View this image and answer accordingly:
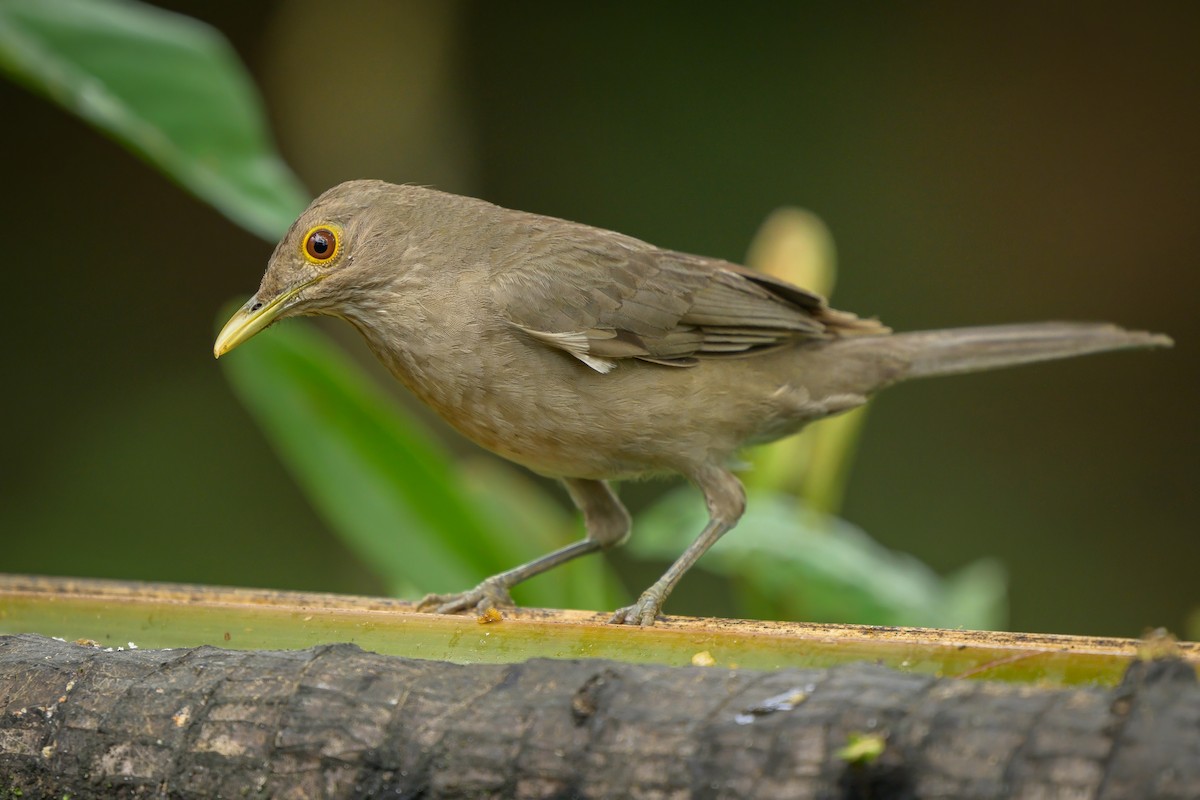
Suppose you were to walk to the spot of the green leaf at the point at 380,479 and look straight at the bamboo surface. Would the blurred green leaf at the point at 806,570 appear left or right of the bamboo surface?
left

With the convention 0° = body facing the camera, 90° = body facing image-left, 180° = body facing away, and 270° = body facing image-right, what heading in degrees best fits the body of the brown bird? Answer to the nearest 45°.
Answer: approximately 90°

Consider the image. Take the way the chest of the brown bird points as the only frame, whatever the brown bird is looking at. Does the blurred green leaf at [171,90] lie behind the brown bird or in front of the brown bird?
in front

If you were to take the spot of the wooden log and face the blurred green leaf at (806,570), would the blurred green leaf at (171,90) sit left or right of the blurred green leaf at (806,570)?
left
